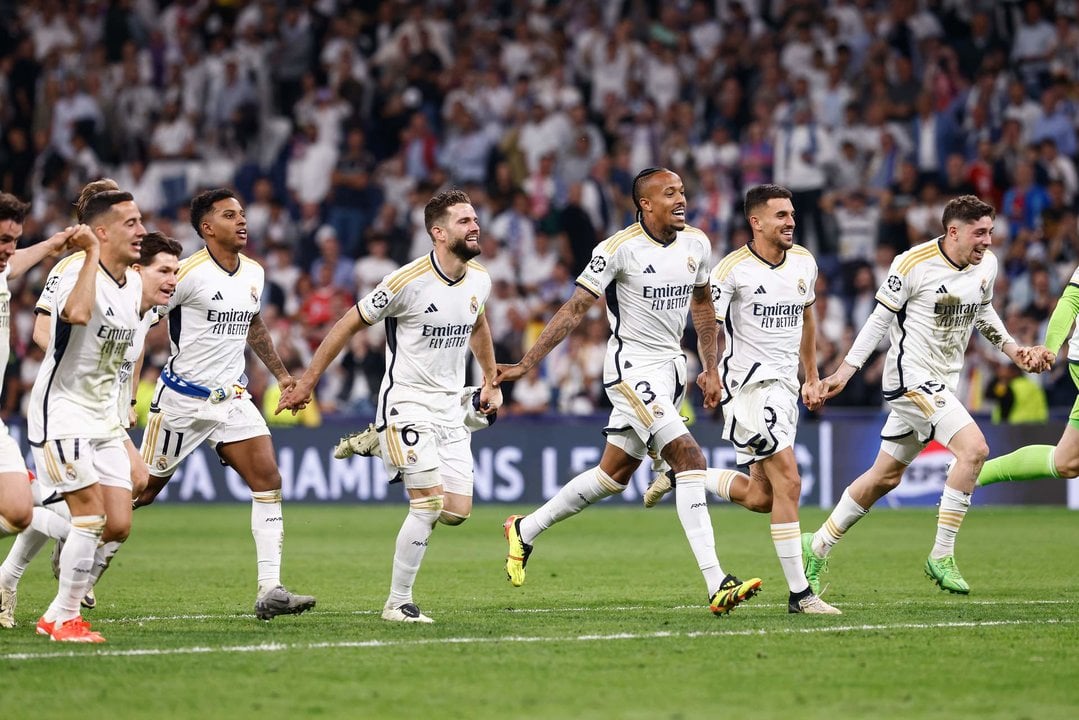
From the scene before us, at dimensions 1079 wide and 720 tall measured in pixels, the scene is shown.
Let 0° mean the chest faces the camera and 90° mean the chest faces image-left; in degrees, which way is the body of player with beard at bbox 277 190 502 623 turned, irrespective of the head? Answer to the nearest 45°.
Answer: approximately 315°

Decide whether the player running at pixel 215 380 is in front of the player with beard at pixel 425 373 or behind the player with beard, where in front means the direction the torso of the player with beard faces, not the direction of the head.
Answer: behind

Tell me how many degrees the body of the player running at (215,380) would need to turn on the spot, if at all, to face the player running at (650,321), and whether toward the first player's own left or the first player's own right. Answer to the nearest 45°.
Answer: approximately 45° to the first player's own left

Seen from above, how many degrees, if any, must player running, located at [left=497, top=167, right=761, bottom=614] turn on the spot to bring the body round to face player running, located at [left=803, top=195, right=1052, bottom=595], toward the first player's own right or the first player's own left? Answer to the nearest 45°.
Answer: approximately 90° to the first player's own left

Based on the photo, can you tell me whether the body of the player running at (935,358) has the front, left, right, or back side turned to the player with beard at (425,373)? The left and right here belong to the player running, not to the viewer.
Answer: right

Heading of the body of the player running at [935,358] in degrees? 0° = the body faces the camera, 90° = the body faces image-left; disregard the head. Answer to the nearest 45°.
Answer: approximately 315°

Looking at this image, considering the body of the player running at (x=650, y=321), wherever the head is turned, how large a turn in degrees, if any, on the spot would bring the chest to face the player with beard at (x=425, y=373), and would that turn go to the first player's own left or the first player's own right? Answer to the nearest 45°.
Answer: approximately 90° to the first player's own right

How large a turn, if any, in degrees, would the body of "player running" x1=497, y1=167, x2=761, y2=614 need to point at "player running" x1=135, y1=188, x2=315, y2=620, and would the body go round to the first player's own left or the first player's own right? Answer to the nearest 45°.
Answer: approximately 135° to the first player's own right

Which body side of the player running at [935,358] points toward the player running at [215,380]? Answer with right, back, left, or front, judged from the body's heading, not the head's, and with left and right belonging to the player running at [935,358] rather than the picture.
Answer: right
